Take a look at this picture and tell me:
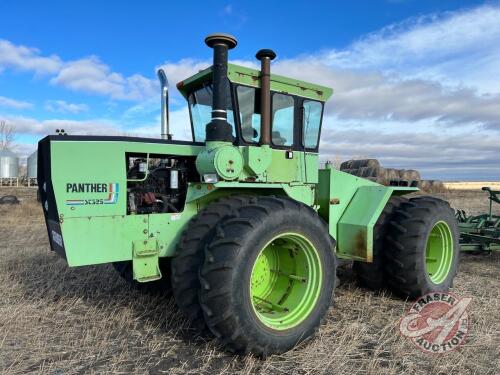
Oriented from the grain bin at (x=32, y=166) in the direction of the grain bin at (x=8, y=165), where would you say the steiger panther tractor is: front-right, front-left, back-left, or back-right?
back-left

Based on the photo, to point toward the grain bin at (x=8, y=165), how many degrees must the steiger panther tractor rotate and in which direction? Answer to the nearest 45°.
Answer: approximately 90° to its right

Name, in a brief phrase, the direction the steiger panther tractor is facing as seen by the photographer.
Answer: facing the viewer and to the left of the viewer

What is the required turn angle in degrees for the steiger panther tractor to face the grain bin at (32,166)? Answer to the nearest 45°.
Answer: approximately 90° to its right
